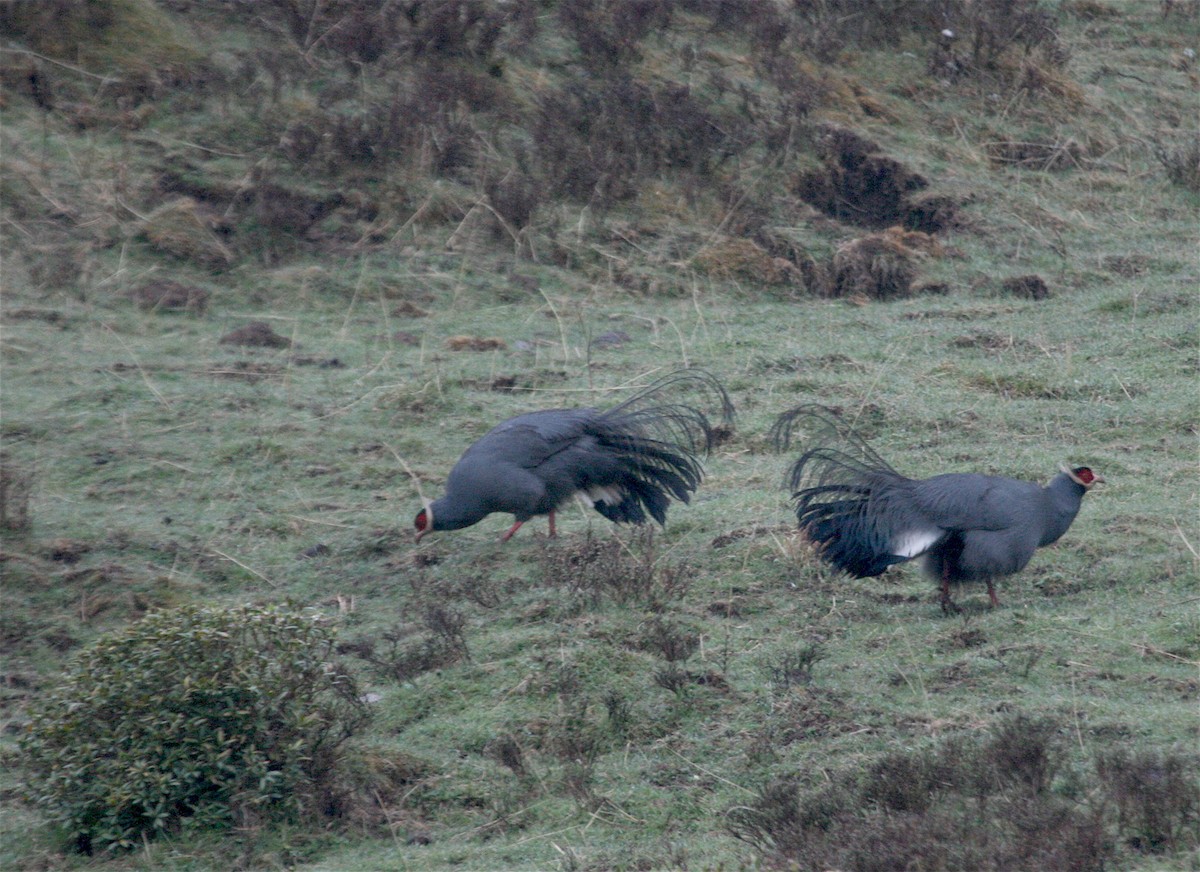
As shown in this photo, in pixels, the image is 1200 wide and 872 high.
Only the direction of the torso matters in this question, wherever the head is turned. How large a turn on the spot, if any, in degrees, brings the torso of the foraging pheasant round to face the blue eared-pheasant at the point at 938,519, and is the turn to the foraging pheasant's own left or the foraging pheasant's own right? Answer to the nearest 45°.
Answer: approximately 135° to the foraging pheasant's own left

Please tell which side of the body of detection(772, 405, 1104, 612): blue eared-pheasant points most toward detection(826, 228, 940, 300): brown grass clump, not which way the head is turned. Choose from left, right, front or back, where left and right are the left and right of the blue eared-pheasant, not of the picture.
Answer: left

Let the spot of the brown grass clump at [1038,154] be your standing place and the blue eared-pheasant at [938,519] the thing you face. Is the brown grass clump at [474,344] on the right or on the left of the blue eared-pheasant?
right

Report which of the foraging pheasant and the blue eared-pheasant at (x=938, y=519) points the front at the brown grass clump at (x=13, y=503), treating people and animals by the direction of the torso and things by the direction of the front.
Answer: the foraging pheasant

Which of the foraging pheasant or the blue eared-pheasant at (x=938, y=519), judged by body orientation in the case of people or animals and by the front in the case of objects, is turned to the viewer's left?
the foraging pheasant

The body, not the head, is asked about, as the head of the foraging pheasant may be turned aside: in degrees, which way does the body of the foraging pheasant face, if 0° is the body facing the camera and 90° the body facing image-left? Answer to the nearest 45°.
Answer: approximately 90°

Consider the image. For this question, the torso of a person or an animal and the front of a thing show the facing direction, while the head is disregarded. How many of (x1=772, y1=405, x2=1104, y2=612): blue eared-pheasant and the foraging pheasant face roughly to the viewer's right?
1

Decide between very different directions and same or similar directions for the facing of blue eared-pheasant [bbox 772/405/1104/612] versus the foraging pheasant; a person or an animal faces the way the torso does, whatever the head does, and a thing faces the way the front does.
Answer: very different directions

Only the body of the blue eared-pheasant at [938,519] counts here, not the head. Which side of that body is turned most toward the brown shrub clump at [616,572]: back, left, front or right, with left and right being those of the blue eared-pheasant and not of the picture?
back

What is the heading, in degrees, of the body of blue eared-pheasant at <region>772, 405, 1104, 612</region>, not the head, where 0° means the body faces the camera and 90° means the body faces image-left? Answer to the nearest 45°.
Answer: approximately 270°

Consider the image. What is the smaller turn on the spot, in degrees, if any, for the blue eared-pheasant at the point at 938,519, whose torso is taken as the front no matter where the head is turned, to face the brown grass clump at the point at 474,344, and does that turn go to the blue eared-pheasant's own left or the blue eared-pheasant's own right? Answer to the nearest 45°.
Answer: approximately 135° to the blue eared-pheasant's own left

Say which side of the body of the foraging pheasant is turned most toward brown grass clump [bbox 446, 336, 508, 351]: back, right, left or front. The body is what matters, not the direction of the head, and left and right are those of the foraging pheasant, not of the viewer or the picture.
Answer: right

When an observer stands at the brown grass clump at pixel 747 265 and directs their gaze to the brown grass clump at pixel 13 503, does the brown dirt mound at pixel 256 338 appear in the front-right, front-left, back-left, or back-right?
front-right

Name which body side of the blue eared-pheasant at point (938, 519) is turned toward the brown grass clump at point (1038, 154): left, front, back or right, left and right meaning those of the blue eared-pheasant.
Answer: left
